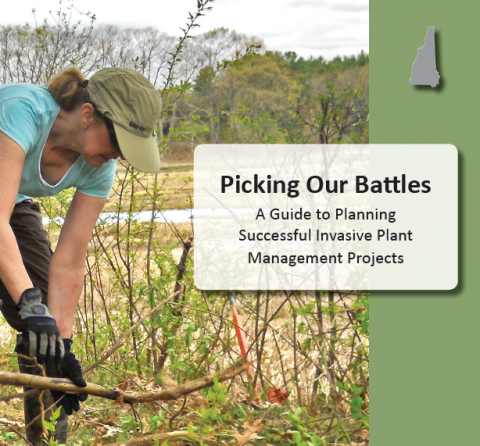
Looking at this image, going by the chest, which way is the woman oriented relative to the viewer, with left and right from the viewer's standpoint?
facing the viewer and to the right of the viewer
